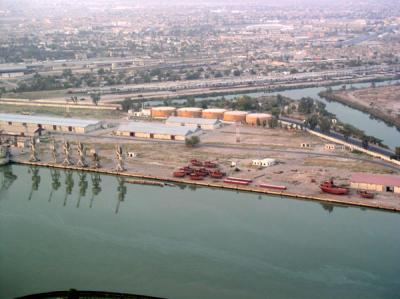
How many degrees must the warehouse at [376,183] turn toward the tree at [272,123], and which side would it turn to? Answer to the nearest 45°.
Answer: approximately 135° to its right

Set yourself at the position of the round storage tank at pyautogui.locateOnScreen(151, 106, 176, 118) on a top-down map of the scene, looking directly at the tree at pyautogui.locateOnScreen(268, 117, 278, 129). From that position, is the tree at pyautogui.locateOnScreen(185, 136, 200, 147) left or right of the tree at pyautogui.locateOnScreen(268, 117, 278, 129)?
right

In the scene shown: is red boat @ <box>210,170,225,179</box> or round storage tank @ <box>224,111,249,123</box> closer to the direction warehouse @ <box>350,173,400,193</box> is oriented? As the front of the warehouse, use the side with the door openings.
the red boat

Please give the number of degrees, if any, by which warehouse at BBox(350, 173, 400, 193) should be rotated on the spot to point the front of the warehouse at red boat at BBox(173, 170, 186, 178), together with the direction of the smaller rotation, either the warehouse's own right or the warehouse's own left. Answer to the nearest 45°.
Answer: approximately 90° to the warehouse's own right

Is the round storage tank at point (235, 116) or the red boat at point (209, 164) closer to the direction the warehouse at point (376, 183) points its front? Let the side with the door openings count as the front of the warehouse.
the red boat

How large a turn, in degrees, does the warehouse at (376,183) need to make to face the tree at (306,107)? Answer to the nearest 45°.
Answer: approximately 180°

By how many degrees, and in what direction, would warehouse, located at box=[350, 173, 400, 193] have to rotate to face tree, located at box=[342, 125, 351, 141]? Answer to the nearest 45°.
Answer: approximately 180°

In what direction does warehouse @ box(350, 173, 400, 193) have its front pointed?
toward the camera

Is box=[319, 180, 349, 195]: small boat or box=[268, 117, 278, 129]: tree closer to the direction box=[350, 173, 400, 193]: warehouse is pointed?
the small boat

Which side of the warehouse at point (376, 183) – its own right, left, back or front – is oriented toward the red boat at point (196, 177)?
right

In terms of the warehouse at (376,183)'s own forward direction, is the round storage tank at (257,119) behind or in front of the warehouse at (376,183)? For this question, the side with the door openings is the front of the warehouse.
behind
